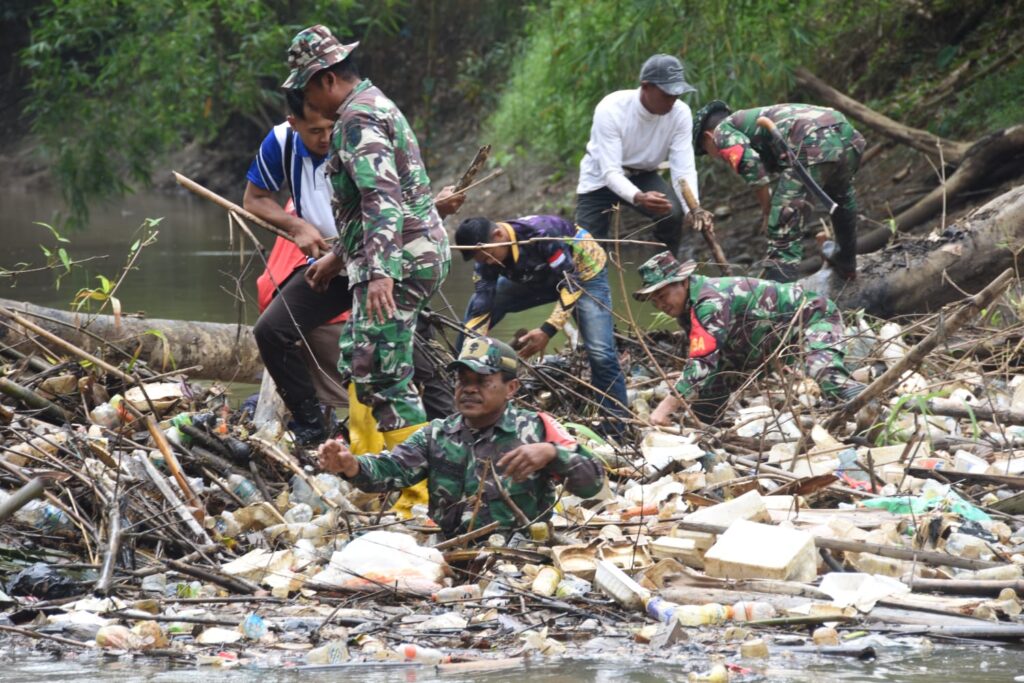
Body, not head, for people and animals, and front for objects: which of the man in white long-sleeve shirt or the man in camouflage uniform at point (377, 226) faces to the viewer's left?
the man in camouflage uniform

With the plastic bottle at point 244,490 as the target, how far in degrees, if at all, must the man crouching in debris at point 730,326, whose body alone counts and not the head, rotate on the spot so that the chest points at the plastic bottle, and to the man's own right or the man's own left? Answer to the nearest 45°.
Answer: approximately 45° to the man's own left

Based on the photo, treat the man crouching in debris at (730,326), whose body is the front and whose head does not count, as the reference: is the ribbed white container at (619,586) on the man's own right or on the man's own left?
on the man's own left

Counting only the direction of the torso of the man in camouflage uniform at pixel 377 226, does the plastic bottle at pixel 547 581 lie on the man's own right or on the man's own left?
on the man's own left

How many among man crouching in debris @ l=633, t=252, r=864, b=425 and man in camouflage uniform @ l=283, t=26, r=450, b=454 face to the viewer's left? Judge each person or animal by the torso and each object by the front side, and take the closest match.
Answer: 2

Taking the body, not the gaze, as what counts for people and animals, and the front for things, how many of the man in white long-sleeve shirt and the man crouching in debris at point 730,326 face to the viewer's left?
1

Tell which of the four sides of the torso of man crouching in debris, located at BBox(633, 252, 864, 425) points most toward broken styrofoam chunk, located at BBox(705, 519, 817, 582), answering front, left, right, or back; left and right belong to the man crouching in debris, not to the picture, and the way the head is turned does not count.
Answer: left

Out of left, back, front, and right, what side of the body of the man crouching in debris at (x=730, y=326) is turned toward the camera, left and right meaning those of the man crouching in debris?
left

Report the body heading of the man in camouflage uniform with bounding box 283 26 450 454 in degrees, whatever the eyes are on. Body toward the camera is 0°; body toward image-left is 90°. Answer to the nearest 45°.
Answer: approximately 90°

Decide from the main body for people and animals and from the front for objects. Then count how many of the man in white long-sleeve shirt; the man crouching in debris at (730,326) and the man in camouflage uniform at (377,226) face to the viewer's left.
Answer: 2

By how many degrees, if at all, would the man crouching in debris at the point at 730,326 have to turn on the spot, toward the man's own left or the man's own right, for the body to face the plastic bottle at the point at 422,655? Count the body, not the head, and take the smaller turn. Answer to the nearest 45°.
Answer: approximately 90° to the man's own left

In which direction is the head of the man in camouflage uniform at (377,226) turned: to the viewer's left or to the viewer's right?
to the viewer's left

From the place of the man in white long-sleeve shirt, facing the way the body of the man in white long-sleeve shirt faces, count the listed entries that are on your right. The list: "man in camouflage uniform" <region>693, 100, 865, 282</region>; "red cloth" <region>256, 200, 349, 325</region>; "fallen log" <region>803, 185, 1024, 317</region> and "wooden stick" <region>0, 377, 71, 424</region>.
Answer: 2

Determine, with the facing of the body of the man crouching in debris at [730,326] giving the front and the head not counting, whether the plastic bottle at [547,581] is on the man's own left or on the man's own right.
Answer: on the man's own left
